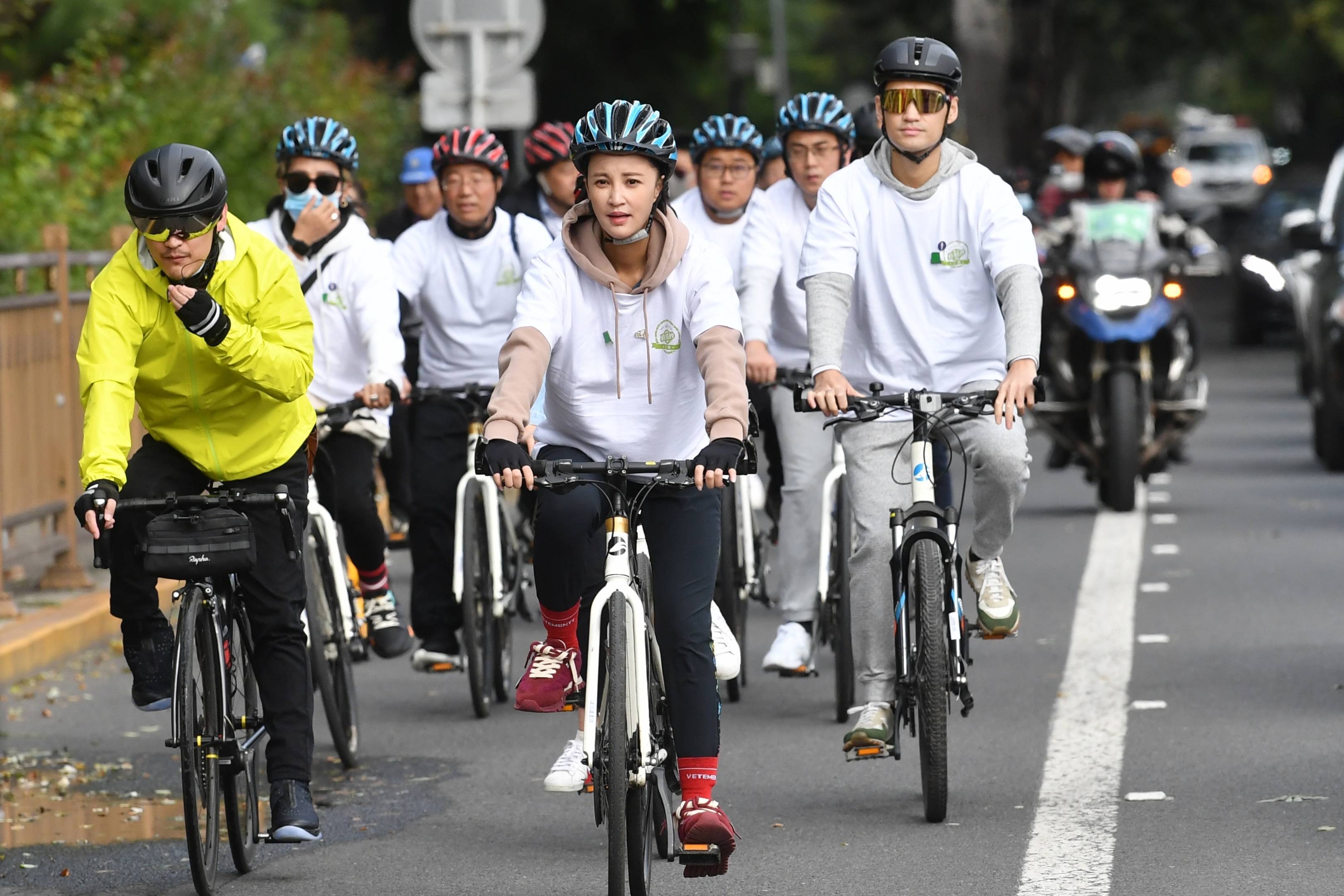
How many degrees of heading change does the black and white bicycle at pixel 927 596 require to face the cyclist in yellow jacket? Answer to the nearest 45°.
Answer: approximately 90° to its right

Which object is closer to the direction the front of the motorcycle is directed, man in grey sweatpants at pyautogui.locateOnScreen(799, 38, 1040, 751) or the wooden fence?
the man in grey sweatpants

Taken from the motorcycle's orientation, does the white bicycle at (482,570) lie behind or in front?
in front

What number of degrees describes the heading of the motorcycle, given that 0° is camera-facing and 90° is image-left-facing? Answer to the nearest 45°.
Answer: approximately 0°

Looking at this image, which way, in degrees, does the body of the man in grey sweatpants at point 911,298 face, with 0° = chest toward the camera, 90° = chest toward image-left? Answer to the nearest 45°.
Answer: approximately 0°

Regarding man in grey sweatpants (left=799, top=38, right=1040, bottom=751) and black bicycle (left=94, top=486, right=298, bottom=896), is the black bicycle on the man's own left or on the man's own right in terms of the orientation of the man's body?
on the man's own right

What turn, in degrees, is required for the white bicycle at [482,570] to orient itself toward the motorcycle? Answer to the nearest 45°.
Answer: approximately 135° to its left
